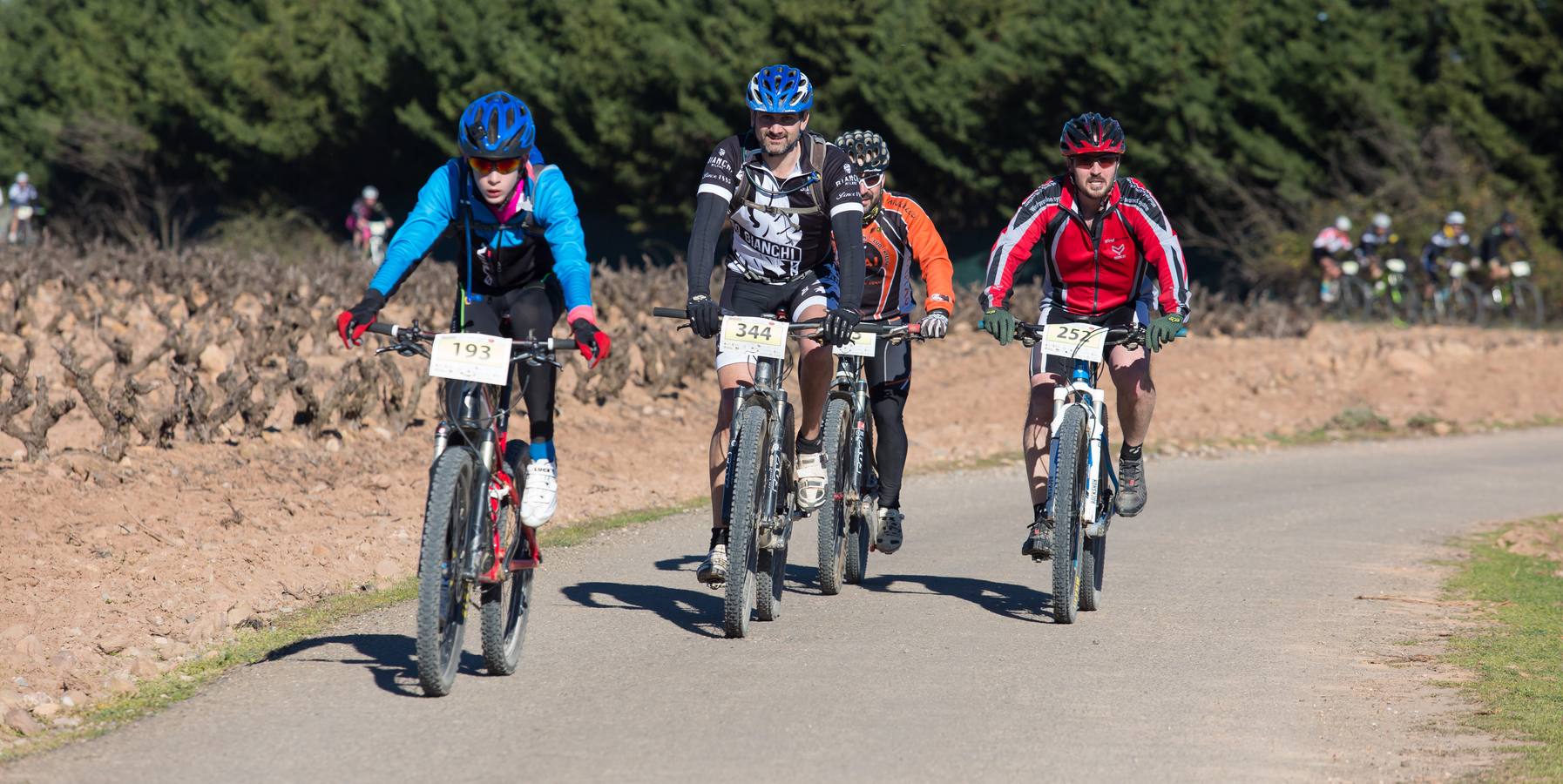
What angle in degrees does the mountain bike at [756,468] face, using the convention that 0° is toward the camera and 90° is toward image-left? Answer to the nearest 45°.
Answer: approximately 0°

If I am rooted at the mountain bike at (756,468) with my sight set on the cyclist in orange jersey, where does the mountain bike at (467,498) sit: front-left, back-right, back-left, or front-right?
back-left

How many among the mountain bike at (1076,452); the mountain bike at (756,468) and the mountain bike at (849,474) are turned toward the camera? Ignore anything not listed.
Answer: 3

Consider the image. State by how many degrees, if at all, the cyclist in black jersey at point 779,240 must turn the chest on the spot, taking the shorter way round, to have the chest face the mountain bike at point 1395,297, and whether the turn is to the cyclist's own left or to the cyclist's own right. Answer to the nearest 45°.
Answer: approximately 135° to the cyclist's own left

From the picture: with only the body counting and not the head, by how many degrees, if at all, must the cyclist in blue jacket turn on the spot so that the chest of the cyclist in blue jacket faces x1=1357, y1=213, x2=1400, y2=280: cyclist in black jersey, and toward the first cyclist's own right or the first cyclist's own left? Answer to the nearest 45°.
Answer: approximately 135° to the first cyclist's own left

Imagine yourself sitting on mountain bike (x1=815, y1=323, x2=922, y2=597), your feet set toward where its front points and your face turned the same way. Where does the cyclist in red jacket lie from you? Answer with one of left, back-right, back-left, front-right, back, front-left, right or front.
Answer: left

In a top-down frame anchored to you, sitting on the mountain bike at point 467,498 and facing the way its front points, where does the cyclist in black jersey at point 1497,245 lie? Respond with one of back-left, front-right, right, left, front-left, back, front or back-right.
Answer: back-left

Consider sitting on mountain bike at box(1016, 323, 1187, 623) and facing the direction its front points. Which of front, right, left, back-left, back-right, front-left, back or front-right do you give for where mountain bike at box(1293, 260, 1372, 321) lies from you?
back
